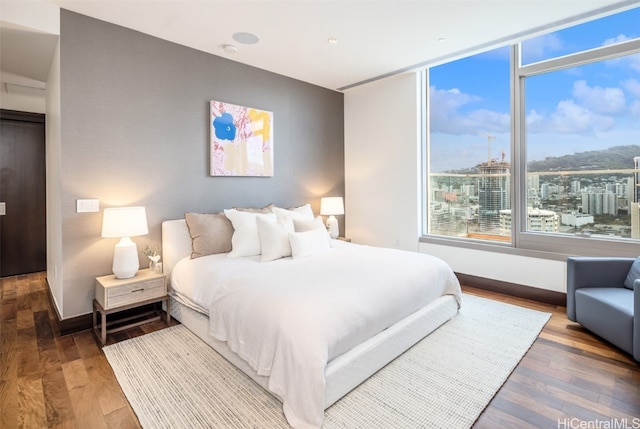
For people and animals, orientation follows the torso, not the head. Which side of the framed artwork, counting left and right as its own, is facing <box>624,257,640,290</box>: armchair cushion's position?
front

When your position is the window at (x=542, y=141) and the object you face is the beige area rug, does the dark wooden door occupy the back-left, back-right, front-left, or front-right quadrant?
front-right

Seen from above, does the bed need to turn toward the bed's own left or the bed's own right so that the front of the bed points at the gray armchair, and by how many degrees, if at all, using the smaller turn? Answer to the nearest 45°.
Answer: approximately 45° to the bed's own left

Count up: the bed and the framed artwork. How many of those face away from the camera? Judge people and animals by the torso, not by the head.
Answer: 0

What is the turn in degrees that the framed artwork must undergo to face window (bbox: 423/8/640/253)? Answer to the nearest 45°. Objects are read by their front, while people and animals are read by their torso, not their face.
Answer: approximately 45° to its left

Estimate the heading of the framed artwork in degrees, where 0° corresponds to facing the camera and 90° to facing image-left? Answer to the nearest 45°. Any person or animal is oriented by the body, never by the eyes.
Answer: approximately 315°

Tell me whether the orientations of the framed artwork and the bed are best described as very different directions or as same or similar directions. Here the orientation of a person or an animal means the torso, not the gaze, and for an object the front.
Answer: same or similar directions

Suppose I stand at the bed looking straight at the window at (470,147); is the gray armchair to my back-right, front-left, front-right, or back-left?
front-right
